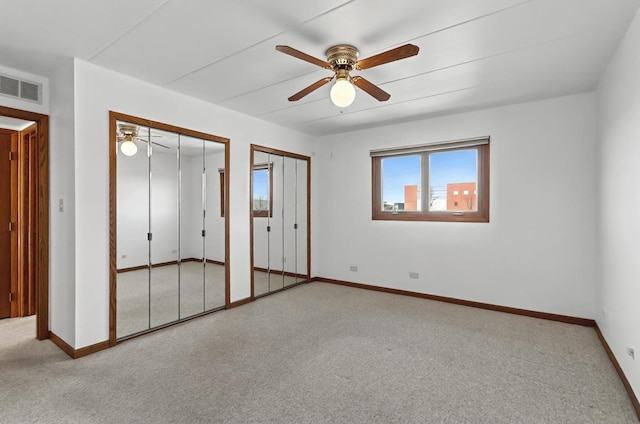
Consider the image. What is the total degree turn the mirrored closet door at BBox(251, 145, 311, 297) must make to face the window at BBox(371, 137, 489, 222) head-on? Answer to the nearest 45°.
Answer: approximately 45° to its left

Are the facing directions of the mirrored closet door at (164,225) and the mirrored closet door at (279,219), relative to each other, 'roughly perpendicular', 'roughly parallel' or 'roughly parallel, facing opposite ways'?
roughly parallel

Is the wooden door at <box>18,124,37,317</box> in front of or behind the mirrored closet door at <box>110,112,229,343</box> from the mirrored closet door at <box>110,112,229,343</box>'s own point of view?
behind

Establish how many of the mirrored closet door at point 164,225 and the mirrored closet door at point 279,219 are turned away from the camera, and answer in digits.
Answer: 0

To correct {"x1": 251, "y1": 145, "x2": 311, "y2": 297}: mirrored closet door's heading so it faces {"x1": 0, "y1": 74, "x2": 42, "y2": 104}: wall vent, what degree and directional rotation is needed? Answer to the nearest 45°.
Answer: approximately 90° to its right

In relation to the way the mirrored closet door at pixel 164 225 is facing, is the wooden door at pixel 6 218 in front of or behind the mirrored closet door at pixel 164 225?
behind

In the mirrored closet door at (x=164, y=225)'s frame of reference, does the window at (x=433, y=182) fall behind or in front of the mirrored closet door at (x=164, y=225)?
in front

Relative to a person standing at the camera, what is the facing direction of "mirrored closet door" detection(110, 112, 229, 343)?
facing the viewer and to the right of the viewer

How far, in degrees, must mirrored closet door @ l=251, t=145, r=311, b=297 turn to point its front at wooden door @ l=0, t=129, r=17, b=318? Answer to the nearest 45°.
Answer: approximately 135° to its right

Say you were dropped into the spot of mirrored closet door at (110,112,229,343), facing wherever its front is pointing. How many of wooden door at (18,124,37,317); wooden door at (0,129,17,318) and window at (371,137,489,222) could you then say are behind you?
2
